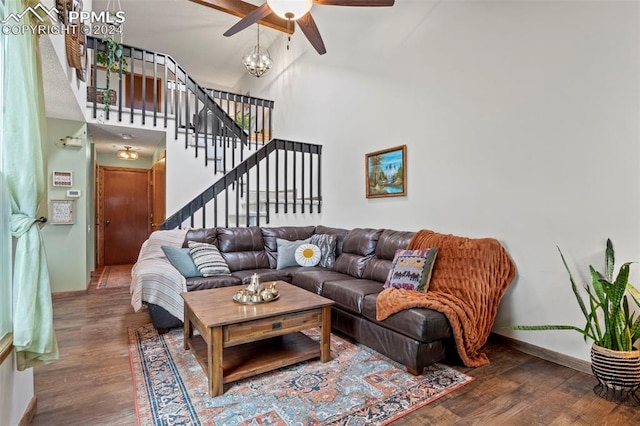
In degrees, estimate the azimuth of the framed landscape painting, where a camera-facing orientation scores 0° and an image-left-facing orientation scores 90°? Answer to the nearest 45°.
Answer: approximately 45°

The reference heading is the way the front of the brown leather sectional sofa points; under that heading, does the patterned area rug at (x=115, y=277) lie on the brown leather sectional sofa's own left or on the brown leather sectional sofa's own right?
on the brown leather sectional sofa's own right

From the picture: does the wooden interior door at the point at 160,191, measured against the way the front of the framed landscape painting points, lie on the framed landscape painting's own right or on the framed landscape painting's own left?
on the framed landscape painting's own right

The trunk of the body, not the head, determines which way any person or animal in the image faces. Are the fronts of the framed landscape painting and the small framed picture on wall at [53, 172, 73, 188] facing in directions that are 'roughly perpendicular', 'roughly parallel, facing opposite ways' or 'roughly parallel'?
roughly perpendicular

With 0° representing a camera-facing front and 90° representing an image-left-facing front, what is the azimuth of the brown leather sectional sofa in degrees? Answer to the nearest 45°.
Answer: approximately 0°

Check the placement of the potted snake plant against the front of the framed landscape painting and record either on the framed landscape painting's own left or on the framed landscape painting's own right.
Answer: on the framed landscape painting's own left

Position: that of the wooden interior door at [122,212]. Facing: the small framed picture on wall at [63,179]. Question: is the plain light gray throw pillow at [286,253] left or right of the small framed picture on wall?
left

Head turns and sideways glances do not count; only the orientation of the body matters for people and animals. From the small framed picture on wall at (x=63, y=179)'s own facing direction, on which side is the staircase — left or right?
on its left
